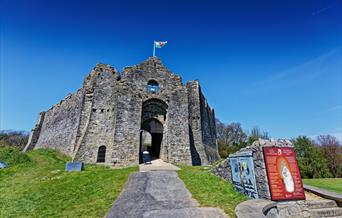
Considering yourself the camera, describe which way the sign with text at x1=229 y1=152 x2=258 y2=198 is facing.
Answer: facing the viewer and to the left of the viewer

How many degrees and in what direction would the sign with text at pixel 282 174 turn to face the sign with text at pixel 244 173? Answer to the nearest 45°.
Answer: approximately 90° to its right

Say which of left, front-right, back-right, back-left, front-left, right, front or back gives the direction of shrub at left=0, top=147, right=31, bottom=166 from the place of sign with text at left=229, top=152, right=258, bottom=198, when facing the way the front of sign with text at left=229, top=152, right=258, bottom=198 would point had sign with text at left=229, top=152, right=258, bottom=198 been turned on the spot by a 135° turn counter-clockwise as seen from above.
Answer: back

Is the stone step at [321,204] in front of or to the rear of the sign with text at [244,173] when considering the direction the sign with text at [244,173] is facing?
to the rear

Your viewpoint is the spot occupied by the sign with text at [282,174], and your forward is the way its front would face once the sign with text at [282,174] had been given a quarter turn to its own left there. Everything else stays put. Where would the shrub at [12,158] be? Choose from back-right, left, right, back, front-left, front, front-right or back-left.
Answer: back

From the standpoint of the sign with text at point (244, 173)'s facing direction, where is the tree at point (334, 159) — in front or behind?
behind

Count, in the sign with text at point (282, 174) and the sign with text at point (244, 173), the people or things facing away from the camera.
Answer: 0

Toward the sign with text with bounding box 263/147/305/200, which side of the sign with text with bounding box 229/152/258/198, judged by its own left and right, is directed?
left

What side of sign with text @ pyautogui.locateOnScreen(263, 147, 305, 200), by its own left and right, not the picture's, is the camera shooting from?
front

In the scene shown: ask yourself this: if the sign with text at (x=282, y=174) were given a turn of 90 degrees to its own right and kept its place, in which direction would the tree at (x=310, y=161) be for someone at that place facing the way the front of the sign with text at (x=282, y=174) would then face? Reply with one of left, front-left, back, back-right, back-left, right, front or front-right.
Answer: right
